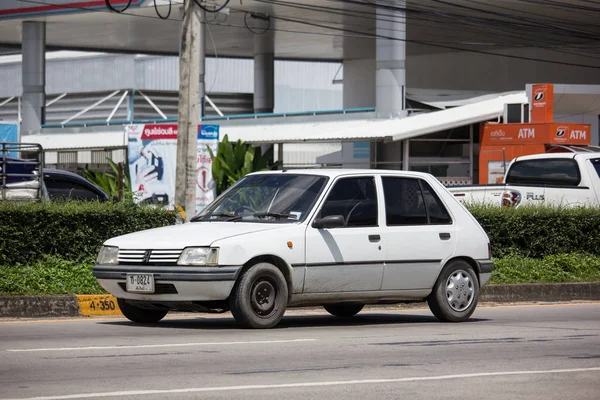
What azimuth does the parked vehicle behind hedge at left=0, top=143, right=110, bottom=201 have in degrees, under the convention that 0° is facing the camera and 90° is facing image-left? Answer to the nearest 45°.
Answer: approximately 270°

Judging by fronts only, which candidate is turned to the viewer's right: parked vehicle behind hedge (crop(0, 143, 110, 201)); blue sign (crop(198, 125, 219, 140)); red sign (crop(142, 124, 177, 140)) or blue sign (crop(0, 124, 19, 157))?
the parked vehicle behind hedge

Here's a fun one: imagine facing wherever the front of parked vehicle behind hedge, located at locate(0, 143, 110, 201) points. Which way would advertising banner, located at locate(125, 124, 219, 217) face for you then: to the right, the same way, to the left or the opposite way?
to the right

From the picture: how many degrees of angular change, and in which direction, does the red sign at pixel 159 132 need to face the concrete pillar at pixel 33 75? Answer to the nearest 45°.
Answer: approximately 180°

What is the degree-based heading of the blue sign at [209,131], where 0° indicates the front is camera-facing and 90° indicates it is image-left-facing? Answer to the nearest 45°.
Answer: approximately 0°

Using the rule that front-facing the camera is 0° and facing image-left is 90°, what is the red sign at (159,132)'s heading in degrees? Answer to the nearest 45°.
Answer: approximately 0°

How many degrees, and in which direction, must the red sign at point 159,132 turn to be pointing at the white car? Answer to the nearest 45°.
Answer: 0° — it already faces it

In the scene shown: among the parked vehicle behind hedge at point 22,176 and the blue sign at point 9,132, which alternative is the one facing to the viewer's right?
the parked vehicle behind hedge

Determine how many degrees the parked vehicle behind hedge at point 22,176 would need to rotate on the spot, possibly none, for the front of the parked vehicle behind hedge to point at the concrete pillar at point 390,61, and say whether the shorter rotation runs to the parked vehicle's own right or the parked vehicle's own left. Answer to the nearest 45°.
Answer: approximately 45° to the parked vehicle's own left
